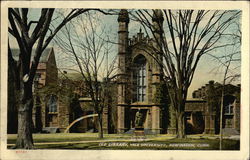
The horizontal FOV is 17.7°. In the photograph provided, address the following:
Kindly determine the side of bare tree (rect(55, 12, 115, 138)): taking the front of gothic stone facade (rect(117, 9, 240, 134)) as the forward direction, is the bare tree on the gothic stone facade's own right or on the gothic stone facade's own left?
on the gothic stone facade's own right

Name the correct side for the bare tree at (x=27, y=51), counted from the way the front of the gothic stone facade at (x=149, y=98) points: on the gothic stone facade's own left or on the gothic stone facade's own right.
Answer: on the gothic stone facade's own right

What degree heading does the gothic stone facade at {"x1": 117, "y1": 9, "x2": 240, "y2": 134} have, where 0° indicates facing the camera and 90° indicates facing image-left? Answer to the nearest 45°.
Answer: approximately 0°
